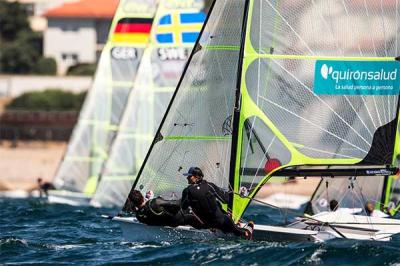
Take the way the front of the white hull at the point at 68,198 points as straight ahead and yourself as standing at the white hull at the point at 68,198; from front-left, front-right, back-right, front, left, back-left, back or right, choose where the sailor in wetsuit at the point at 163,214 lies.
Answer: left

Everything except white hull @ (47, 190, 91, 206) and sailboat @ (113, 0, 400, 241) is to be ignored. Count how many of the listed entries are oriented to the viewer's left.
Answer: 2

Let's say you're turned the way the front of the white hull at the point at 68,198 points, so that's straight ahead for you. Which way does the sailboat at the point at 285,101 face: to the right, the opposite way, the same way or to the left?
the same way

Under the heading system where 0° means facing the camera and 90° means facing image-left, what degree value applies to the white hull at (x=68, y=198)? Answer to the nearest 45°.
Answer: approximately 90°

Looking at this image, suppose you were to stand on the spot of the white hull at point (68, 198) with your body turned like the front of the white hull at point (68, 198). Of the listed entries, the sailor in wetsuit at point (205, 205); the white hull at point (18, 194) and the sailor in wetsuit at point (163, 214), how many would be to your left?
2

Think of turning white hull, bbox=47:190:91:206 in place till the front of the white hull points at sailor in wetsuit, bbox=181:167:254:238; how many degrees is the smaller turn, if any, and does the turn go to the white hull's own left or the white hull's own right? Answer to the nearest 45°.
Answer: approximately 90° to the white hull's own left

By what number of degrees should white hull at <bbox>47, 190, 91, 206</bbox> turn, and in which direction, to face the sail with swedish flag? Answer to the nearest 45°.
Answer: approximately 135° to its left

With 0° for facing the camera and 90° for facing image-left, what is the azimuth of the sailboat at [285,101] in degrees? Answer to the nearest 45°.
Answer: approximately 90°
